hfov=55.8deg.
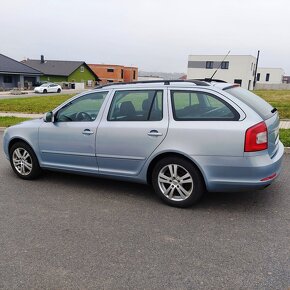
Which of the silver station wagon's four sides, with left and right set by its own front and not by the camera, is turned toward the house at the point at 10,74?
front

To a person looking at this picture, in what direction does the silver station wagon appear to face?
facing away from the viewer and to the left of the viewer

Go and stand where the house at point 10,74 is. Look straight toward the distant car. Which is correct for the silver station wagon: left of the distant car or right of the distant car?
right

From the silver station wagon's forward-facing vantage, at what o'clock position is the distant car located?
The distant car is roughly at 1 o'clock from the silver station wagon.
